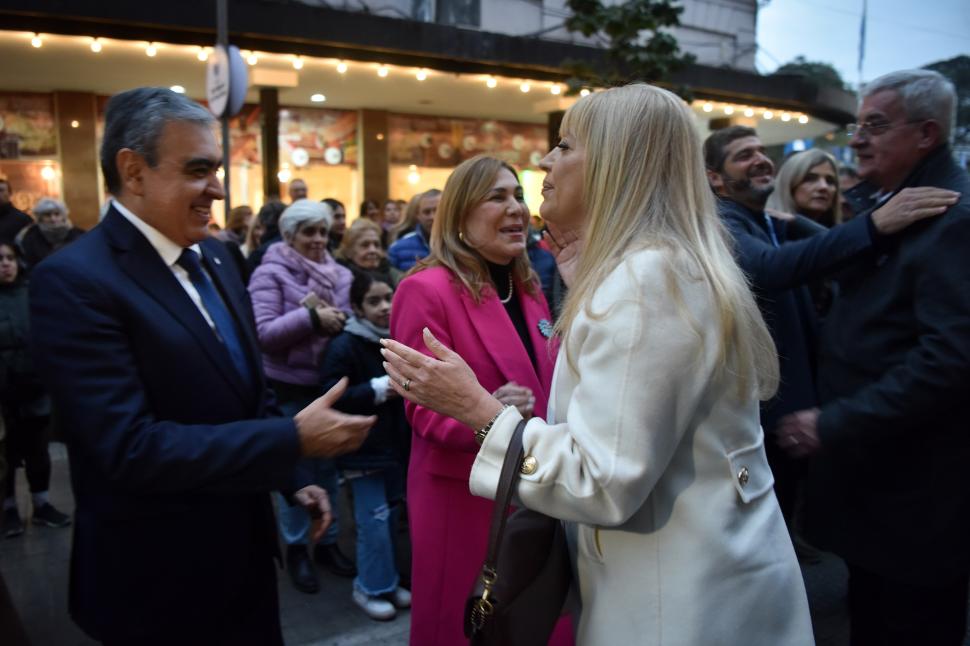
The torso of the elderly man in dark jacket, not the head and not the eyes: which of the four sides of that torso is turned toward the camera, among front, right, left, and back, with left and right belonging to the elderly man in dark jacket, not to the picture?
left

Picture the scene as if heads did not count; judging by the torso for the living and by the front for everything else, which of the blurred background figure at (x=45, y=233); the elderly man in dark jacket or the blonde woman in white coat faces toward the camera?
the blurred background figure

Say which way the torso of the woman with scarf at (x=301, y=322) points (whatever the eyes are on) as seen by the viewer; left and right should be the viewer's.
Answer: facing the viewer and to the right of the viewer

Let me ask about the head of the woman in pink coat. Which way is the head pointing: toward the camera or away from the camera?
toward the camera

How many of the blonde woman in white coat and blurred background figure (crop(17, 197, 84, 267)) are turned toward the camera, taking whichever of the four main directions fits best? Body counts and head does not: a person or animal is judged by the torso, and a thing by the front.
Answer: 1

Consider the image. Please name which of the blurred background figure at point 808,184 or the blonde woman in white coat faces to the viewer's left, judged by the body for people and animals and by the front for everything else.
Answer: the blonde woman in white coat

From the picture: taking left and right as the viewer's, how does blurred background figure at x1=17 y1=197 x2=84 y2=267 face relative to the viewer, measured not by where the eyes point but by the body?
facing the viewer

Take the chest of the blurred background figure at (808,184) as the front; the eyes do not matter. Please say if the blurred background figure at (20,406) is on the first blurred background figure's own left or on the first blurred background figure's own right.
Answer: on the first blurred background figure's own right

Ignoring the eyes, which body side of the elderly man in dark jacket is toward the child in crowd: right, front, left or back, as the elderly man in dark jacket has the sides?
front

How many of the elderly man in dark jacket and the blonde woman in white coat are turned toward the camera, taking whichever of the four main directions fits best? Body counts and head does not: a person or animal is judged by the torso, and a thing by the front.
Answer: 0

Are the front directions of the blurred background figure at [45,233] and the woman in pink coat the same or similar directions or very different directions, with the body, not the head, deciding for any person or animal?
same or similar directions

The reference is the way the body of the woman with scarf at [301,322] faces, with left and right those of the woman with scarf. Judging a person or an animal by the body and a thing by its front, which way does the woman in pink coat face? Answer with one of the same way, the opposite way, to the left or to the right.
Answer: the same way

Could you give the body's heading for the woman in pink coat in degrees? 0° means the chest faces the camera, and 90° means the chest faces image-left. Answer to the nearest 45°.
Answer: approximately 315°

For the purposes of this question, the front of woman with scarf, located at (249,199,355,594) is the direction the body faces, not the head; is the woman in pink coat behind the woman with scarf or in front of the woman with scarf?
in front

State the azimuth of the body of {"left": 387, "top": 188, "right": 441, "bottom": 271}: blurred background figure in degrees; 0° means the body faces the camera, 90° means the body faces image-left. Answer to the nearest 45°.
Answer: approximately 315°
